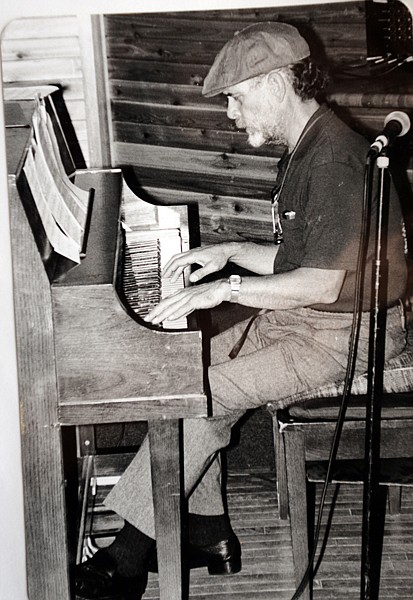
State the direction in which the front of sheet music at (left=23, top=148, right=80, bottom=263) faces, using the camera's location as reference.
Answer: facing to the right of the viewer

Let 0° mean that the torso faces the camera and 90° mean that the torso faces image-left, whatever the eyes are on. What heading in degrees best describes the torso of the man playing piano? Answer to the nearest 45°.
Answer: approximately 90°

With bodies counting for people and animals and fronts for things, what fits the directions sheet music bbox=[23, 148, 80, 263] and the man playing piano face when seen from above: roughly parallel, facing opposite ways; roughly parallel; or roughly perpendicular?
roughly parallel, facing opposite ways

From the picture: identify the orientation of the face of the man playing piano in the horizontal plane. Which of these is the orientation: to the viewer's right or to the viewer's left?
to the viewer's left

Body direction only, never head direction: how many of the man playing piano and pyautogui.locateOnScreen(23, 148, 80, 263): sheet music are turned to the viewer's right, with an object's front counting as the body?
1

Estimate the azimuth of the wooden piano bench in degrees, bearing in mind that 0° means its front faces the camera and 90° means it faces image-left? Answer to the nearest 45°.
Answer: approximately 90°
